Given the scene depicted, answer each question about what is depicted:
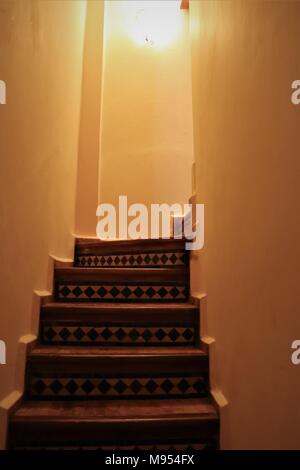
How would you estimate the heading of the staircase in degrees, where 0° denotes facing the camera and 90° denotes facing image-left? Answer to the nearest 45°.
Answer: approximately 0°
